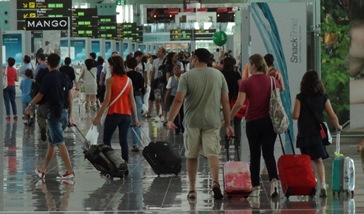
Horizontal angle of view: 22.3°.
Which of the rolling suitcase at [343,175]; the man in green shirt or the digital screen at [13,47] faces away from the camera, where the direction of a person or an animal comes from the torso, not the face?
the man in green shirt

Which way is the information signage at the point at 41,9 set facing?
toward the camera

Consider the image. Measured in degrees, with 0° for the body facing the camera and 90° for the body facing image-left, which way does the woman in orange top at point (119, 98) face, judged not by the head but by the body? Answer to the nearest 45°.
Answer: approximately 135°

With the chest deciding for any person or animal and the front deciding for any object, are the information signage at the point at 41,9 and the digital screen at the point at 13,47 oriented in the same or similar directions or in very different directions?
same or similar directions

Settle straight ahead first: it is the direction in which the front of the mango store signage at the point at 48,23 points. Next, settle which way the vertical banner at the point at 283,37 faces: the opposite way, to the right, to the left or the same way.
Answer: the same way

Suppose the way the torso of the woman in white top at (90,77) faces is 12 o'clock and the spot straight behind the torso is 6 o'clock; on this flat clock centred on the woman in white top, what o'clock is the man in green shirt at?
The man in green shirt is roughly at 6 o'clock from the woman in white top.

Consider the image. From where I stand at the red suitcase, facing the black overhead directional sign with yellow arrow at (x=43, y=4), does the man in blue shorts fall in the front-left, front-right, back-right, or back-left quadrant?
front-left

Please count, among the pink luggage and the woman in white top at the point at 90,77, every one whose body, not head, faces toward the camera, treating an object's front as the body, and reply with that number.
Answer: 1

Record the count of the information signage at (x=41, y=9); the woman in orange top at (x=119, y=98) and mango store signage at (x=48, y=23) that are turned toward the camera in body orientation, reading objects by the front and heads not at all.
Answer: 2

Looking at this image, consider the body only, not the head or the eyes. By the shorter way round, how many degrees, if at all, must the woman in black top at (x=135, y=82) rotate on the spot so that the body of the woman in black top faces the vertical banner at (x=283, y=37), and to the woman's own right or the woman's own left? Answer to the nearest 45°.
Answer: approximately 90° to the woman's own right

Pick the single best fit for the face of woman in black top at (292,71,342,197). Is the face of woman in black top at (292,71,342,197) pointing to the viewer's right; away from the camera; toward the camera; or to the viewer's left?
away from the camera

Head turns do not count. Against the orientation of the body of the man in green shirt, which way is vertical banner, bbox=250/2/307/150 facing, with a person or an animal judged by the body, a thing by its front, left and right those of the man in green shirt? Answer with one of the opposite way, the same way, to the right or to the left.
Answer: the opposite way
